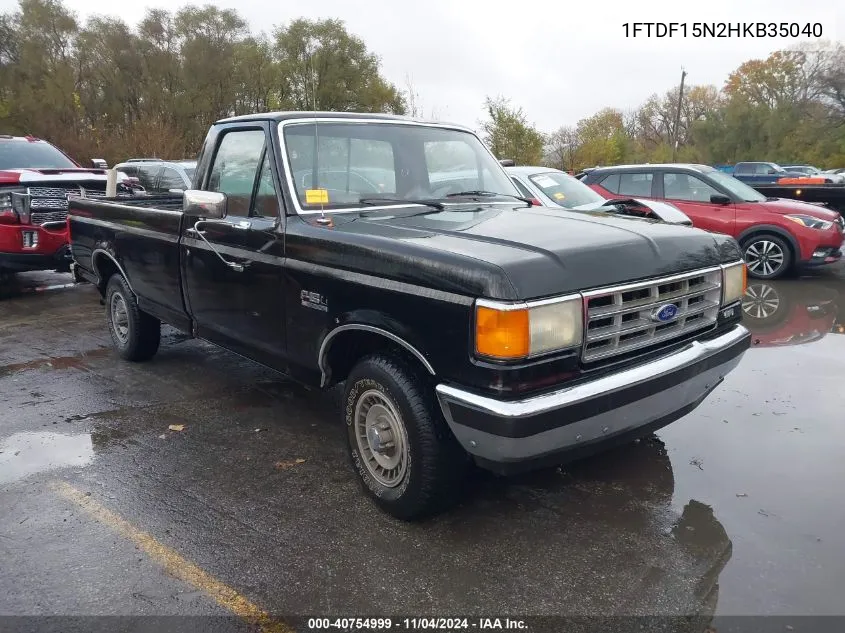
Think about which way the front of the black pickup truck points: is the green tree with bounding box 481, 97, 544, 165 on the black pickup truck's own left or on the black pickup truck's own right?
on the black pickup truck's own left

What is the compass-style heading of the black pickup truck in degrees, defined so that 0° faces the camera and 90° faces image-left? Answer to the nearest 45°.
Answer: approximately 315°

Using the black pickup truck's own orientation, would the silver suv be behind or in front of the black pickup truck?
behind

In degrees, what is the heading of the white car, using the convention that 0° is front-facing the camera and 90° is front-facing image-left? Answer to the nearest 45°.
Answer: approximately 315°

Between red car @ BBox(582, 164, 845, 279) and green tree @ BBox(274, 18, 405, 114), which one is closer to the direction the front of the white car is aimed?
the red car

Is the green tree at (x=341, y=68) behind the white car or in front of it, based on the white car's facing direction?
behind

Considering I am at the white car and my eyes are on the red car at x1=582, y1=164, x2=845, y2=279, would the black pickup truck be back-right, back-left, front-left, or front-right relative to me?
back-right

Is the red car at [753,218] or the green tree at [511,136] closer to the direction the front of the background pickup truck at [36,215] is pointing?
the red car

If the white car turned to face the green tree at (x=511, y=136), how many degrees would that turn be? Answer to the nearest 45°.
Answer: approximately 135° to its left

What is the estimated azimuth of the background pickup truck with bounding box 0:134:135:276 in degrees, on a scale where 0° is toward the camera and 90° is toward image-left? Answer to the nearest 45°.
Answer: approximately 315°

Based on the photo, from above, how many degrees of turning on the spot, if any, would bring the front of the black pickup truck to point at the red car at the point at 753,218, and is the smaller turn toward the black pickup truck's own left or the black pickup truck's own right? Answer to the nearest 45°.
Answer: approximately 90° to the black pickup truck's own left

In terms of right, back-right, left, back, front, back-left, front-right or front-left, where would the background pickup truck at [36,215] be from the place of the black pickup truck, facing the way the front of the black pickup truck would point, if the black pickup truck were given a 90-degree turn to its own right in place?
right

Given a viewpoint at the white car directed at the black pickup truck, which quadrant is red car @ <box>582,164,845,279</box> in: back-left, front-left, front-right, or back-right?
back-left
